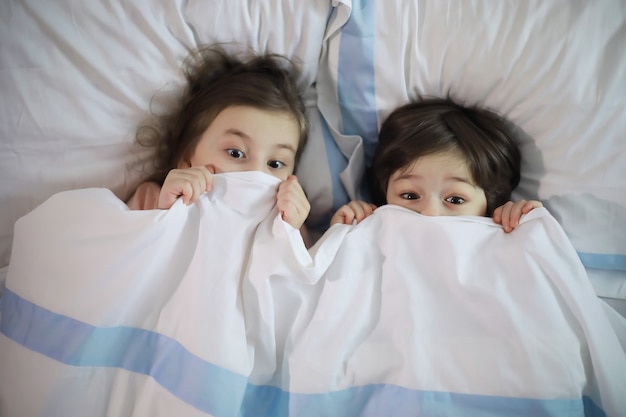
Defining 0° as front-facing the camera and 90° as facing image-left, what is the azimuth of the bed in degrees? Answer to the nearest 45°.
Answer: approximately 0°
